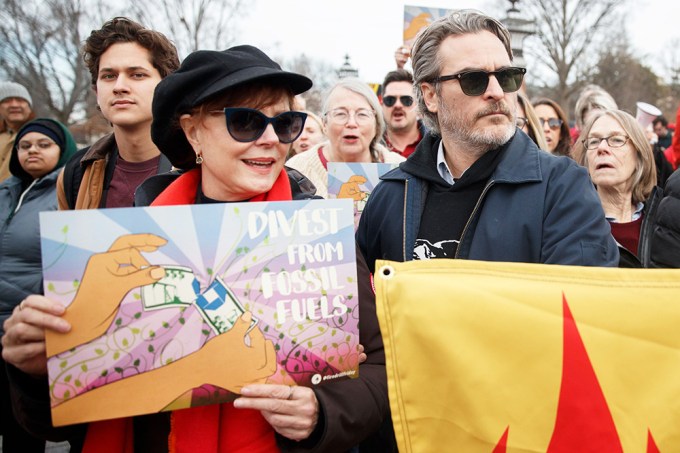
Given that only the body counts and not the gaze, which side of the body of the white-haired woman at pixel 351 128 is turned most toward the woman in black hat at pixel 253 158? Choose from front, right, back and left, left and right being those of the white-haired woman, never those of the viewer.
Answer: front

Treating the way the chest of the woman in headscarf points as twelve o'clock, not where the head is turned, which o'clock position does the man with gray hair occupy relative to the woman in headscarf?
The man with gray hair is roughly at 11 o'clock from the woman in headscarf.

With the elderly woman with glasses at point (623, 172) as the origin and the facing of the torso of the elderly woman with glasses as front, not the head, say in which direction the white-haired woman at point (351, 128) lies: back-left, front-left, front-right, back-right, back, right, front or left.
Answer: front-right

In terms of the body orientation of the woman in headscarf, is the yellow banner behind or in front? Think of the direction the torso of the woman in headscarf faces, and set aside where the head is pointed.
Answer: in front

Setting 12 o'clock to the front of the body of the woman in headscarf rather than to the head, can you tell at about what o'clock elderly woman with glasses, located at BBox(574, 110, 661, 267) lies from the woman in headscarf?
The elderly woman with glasses is roughly at 10 o'clock from the woman in headscarf.

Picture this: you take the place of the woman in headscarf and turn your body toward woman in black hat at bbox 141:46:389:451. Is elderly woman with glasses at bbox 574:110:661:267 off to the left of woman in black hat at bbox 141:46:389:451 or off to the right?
left

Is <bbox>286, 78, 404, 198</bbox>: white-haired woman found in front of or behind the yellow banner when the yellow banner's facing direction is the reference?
behind

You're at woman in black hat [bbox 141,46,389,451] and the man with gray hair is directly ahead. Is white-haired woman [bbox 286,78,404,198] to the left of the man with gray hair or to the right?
left

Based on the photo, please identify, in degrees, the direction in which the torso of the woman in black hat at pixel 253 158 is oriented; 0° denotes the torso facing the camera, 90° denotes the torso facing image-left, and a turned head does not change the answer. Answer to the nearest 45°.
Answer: approximately 315°

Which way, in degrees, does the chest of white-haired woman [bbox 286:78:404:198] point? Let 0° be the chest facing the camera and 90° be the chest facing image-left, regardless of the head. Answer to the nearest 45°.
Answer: approximately 0°

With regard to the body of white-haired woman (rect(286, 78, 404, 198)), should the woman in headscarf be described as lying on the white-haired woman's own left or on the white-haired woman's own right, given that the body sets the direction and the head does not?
on the white-haired woman's own right

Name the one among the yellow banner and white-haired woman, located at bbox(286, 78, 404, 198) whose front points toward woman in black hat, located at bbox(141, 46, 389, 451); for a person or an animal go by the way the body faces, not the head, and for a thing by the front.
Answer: the white-haired woman
